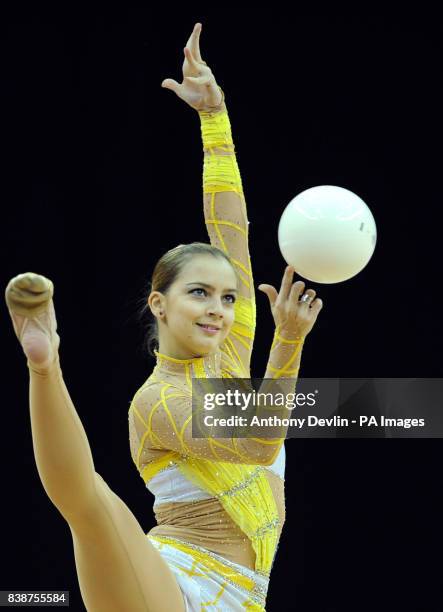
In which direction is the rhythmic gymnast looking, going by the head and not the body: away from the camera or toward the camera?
toward the camera

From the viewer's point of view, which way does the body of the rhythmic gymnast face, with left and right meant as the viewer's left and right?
facing the viewer and to the right of the viewer
